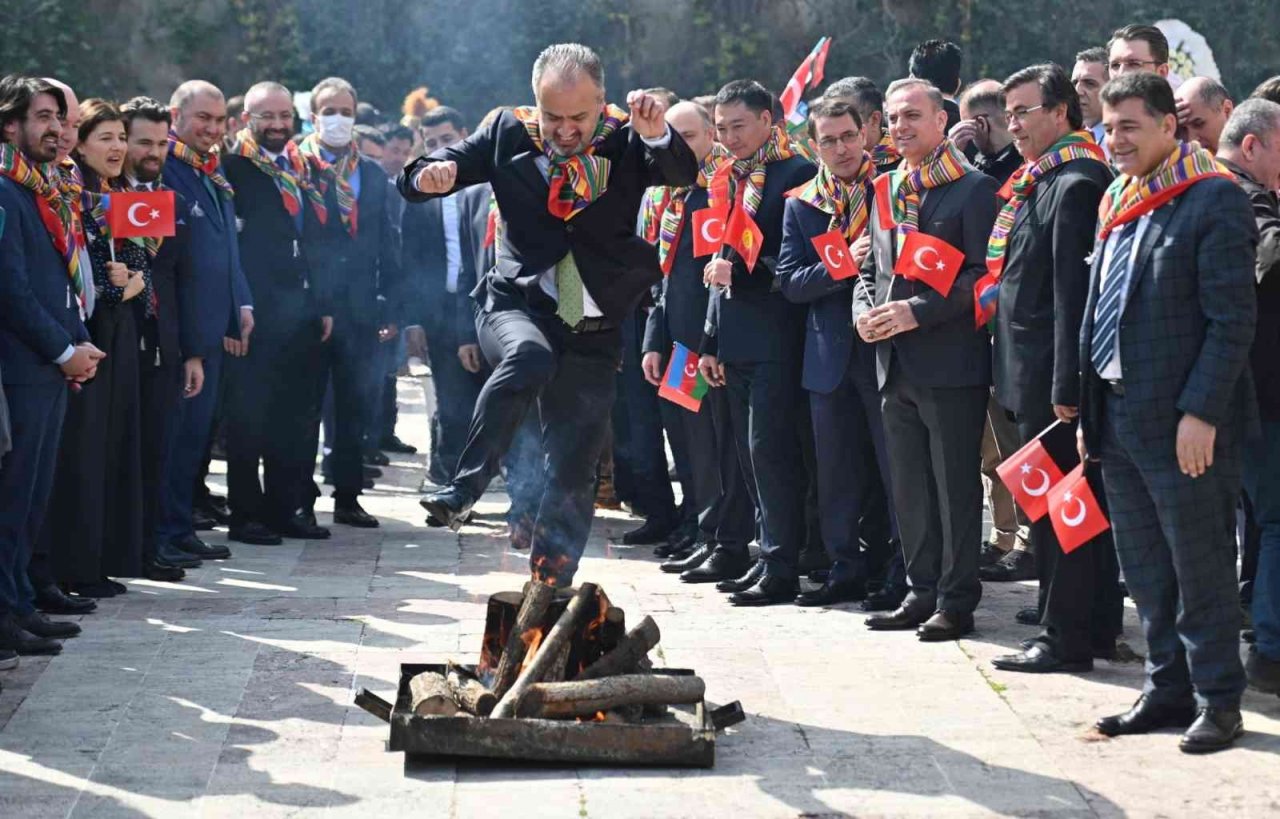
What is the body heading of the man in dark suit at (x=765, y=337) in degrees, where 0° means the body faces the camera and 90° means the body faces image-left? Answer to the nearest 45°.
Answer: approximately 45°

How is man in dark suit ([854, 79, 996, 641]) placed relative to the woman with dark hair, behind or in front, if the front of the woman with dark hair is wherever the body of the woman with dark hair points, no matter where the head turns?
in front

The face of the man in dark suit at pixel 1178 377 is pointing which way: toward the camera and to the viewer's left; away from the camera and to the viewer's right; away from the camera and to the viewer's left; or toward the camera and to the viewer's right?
toward the camera and to the viewer's left

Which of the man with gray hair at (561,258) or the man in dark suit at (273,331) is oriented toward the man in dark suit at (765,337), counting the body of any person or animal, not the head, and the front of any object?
the man in dark suit at (273,331)

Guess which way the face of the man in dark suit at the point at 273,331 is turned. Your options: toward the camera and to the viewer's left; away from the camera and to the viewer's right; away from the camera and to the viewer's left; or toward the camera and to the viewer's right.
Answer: toward the camera and to the viewer's right

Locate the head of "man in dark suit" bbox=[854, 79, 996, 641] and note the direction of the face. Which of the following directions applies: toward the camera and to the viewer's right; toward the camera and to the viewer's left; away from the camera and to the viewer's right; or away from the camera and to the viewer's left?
toward the camera and to the viewer's left

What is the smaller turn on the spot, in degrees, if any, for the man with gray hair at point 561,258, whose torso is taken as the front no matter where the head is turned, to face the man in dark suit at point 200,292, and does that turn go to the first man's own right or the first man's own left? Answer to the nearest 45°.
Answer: approximately 135° to the first man's own right

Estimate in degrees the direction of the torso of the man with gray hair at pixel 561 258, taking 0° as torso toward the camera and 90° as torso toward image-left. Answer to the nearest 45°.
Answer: approximately 0°

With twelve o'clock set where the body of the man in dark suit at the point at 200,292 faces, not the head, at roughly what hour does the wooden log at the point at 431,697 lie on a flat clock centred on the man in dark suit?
The wooden log is roughly at 1 o'clock from the man in dark suit.
